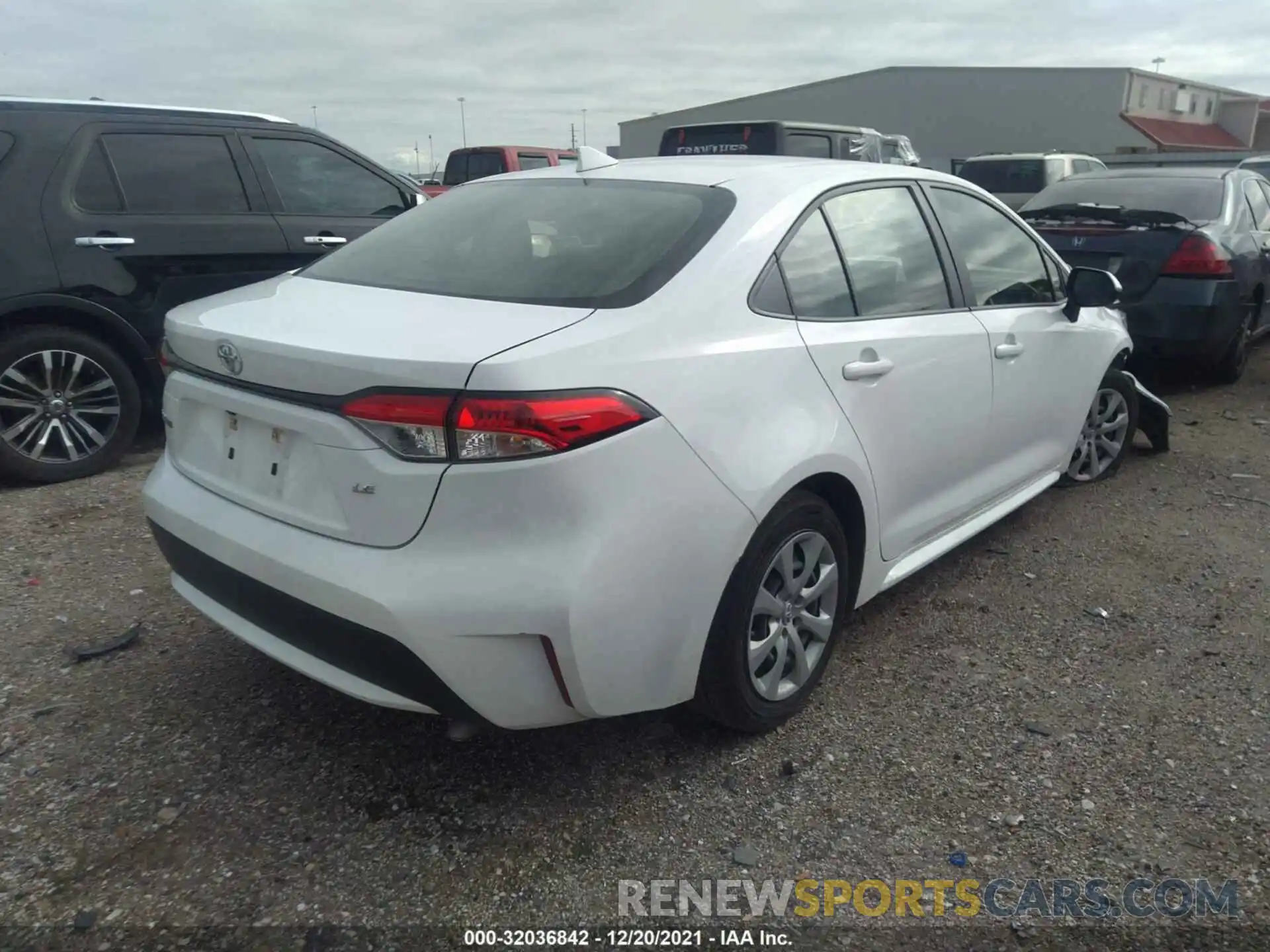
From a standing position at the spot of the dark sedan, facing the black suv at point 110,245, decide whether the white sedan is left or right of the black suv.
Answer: left

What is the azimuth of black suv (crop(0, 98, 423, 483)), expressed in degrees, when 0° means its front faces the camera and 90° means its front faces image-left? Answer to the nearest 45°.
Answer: approximately 270°

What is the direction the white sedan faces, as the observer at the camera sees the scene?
facing away from the viewer and to the right of the viewer

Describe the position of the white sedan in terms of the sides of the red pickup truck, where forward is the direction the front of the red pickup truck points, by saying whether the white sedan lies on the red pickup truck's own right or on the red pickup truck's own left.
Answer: on the red pickup truck's own right

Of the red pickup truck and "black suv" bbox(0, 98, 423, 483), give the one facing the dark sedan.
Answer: the black suv

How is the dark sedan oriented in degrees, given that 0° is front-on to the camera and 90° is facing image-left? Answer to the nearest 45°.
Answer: approximately 225°

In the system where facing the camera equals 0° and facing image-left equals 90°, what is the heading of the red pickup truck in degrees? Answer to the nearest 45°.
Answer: approximately 225°

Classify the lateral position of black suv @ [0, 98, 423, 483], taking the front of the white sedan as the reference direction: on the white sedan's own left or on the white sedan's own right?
on the white sedan's own left

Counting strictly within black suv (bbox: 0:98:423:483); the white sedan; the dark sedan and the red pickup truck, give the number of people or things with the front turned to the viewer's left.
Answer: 0

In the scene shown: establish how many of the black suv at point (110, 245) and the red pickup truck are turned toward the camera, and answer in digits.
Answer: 0

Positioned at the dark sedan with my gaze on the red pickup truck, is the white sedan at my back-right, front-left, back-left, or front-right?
back-left

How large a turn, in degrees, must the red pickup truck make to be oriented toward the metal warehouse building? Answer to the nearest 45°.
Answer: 0° — it already faces it

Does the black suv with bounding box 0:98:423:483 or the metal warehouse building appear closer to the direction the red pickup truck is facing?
the metal warehouse building
